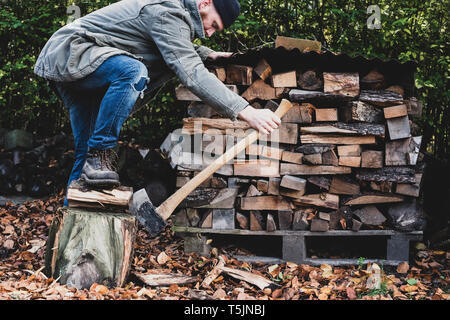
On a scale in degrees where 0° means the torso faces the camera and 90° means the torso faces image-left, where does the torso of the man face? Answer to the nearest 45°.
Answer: approximately 270°

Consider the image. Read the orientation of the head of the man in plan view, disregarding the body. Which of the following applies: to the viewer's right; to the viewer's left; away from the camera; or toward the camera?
to the viewer's right

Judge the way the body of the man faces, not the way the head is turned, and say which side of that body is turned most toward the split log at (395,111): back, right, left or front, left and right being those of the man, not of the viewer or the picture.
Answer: front

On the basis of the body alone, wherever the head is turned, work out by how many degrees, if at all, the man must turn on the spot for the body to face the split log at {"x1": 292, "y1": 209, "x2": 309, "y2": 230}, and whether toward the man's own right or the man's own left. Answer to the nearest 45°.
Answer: approximately 45° to the man's own left

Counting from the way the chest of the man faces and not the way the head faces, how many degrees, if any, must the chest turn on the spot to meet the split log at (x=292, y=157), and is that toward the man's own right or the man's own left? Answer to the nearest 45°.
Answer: approximately 45° to the man's own left

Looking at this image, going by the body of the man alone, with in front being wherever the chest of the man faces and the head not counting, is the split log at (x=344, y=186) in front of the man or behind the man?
in front
